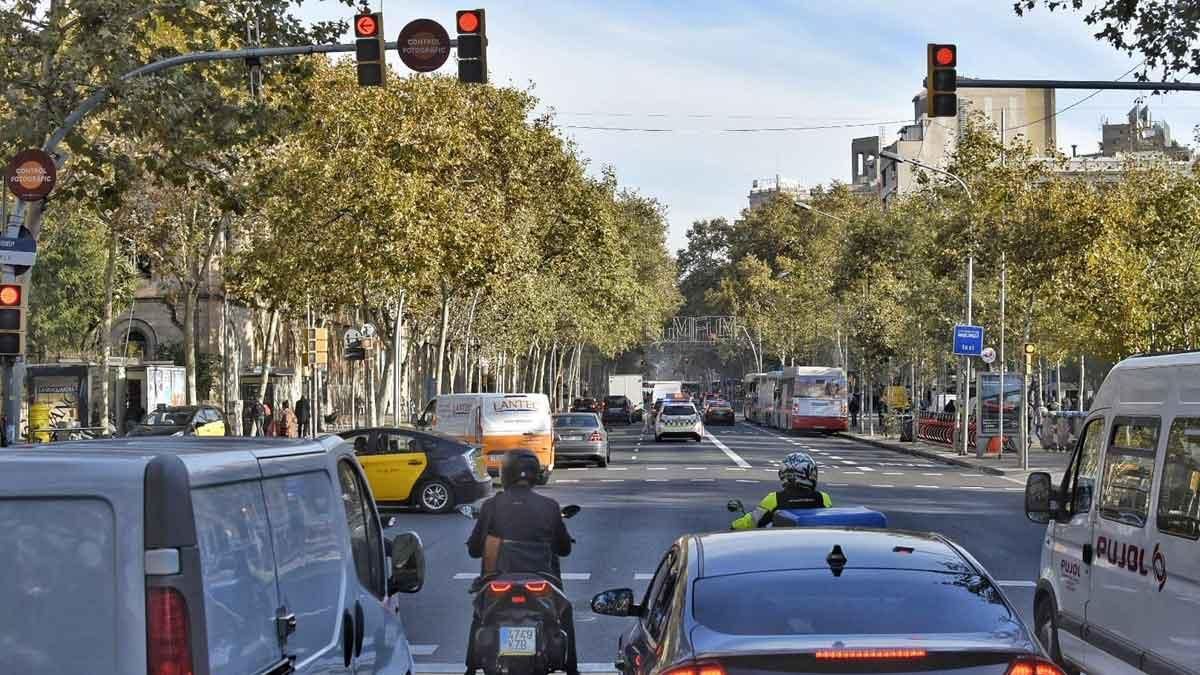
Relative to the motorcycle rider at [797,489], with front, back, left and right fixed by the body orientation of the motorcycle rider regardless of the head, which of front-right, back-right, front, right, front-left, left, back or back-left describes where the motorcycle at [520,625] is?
back-left

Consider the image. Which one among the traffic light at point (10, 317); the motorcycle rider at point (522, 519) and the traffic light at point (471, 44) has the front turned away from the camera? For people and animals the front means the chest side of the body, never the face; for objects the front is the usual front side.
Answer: the motorcycle rider

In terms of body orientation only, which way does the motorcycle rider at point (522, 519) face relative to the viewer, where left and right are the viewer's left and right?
facing away from the viewer

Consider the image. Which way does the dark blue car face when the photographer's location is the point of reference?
facing away from the viewer

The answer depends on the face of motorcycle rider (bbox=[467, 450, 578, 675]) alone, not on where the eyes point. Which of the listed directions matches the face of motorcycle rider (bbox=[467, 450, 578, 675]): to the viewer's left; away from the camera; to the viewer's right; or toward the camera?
away from the camera

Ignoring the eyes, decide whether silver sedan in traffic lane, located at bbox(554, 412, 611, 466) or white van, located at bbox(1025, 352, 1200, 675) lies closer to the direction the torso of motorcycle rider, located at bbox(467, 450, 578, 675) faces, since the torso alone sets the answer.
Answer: the silver sedan in traffic lane

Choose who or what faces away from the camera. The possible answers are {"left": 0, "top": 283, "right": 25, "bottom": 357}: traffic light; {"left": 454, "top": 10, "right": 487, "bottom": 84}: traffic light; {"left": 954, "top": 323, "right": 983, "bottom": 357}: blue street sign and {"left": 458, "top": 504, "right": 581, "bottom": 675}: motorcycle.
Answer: the motorcycle

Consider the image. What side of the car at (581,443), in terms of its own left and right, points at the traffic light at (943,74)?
back

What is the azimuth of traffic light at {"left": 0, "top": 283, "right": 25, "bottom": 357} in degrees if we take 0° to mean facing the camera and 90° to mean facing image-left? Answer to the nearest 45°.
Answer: approximately 0°

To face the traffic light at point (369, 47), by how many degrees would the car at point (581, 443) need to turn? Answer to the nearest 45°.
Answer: approximately 180°

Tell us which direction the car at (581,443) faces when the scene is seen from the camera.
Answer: facing away from the viewer

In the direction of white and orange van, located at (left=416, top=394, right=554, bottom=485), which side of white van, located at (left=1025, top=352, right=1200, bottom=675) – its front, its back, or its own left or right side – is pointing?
front

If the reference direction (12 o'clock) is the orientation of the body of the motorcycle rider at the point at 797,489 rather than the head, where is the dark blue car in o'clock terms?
The dark blue car is roughly at 6 o'clock from the motorcycle rider.

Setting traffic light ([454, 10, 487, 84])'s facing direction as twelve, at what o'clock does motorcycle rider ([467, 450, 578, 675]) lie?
The motorcycle rider is roughly at 12 o'clock from the traffic light.

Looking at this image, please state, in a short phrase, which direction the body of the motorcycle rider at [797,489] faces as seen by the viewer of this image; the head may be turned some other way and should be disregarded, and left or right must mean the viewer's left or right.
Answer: facing away from the viewer
